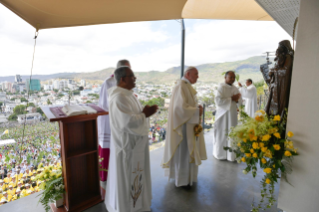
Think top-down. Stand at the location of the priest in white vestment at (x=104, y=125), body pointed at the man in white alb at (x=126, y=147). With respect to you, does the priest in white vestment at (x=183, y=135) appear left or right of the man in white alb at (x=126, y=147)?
left

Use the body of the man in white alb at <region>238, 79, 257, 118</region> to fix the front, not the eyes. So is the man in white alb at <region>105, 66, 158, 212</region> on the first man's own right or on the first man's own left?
on the first man's own left

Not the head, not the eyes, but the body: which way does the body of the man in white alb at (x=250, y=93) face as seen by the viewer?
to the viewer's left
